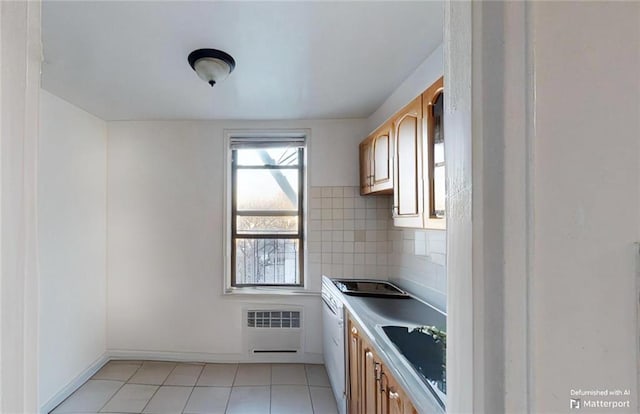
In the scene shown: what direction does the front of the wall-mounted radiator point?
toward the camera

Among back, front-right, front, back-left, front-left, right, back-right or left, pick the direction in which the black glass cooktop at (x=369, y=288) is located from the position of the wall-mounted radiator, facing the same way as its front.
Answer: front-left

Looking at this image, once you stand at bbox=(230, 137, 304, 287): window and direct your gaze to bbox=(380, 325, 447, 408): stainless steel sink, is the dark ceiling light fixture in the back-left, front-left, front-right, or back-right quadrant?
front-right

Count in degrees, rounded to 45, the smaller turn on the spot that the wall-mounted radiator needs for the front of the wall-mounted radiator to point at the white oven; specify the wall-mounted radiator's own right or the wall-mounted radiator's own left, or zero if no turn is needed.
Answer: approximately 45° to the wall-mounted radiator's own left

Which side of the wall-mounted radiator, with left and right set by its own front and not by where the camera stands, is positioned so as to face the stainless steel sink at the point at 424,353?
front
